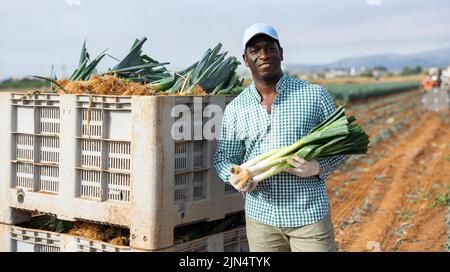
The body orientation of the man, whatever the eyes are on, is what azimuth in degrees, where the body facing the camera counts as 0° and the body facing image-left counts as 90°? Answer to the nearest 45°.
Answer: approximately 0°

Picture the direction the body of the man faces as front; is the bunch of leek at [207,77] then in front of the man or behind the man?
behind

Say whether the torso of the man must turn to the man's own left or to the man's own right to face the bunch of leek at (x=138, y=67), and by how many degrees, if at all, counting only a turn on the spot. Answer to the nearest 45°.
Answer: approximately 135° to the man's own right

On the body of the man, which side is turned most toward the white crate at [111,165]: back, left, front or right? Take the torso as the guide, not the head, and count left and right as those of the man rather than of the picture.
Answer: right
